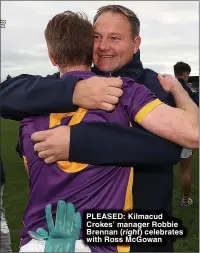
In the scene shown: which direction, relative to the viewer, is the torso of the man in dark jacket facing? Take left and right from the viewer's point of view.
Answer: facing the viewer and to the left of the viewer
